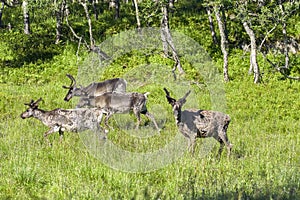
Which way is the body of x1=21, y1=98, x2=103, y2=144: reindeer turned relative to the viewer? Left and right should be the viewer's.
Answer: facing to the left of the viewer

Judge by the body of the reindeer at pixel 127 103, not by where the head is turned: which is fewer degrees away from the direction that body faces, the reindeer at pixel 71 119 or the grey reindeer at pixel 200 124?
the reindeer

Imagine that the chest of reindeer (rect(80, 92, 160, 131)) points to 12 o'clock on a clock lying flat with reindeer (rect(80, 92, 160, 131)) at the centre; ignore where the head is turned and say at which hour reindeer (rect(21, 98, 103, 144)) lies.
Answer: reindeer (rect(21, 98, 103, 144)) is roughly at 10 o'clock from reindeer (rect(80, 92, 160, 131)).

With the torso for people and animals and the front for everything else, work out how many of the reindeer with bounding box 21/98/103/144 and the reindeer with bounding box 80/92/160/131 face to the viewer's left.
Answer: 2

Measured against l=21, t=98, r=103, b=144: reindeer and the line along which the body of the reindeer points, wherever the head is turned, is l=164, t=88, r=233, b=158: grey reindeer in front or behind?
behind

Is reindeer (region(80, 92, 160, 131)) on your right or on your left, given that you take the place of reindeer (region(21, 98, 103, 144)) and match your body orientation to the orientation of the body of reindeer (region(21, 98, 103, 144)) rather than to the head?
on your right

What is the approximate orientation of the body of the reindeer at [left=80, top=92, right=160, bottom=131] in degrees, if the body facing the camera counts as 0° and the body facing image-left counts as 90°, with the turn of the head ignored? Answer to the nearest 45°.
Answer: approximately 90°
